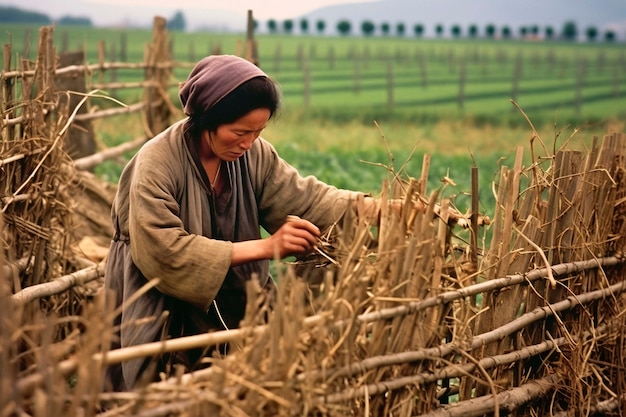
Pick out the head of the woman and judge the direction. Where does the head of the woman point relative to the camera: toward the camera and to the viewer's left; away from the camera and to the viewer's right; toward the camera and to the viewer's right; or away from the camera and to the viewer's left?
toward the camera and to the viewer's right

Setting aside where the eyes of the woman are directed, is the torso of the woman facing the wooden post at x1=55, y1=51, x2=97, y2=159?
no

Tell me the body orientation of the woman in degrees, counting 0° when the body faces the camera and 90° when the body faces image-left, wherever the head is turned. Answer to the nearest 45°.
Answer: approximately 315°

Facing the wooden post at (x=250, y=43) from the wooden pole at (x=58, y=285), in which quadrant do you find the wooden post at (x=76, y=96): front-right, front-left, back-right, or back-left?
front-left

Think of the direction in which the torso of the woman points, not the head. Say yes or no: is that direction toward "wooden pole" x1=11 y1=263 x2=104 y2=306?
no

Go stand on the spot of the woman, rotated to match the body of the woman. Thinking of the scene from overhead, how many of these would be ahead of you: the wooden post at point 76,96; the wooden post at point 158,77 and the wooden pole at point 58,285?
0

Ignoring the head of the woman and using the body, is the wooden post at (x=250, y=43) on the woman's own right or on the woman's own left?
on the woman's own left

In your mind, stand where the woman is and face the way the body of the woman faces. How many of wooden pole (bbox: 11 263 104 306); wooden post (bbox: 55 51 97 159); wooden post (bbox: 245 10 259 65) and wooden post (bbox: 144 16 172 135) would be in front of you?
0

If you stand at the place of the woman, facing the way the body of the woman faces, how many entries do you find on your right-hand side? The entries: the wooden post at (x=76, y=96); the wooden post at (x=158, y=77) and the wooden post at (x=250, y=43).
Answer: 0
